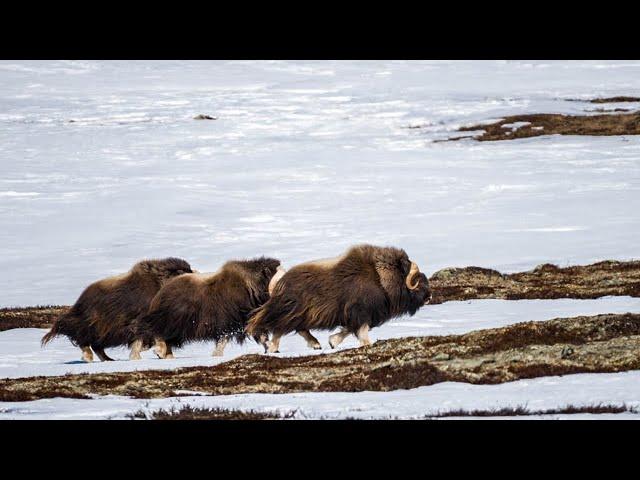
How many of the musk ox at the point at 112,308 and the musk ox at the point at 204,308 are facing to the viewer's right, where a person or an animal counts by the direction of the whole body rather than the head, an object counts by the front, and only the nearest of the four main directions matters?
2

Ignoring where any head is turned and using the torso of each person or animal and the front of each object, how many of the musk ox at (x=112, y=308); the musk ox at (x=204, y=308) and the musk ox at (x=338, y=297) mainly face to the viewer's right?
3

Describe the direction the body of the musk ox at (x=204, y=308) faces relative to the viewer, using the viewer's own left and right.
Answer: facing to the right of the viewer

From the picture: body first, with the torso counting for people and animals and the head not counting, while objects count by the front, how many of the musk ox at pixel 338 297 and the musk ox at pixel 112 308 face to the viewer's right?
2

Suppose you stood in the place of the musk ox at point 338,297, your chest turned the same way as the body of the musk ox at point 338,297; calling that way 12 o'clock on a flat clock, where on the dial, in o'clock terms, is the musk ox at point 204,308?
the musk ox at point 204,308 is roughly at 6 o'clock from the musk ox at point 338,297.

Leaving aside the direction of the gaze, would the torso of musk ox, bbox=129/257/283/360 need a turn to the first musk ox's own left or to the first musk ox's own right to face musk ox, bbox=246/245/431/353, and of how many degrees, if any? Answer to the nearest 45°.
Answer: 0° — it already faces it

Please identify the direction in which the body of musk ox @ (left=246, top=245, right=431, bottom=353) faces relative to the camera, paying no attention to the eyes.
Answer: to the viewer's right

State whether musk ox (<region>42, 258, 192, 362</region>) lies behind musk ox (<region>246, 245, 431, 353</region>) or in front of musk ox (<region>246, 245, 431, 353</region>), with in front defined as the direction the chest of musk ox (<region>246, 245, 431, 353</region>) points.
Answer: behind

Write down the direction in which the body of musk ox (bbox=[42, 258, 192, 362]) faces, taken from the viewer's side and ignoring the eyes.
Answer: to the viewer's right

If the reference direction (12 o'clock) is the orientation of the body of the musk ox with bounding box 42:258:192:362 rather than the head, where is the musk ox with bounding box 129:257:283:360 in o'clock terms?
the musk ox with bounding box 129:257:283:360 is roughly at 1 o'clock from the musk ox with bounding box 42:258:192:362.

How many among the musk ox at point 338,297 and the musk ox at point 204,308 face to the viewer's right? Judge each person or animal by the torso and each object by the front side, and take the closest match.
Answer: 2
